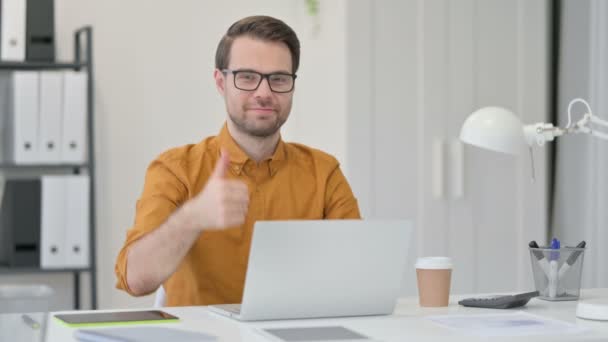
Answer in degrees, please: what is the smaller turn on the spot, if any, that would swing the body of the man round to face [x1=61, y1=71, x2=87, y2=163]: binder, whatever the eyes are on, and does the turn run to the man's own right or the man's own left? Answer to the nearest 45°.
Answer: approximately 135° to the man's own right

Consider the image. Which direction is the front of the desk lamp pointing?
to the viewer's left

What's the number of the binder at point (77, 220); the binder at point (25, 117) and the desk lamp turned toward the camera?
2

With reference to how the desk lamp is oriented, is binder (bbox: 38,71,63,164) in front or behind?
in front

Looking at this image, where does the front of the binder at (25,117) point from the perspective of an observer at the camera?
facing the viewer

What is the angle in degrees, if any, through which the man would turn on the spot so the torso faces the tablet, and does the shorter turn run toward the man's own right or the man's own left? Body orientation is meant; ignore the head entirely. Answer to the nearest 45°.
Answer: approximately 45° to the man's own right

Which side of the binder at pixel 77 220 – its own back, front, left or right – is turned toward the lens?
front

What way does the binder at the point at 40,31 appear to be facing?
toward the camera

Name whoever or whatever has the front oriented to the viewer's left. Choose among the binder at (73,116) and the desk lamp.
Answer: the desk lamp

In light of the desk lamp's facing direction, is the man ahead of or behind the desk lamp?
ahead
